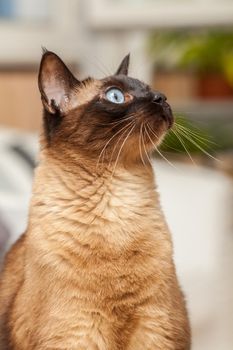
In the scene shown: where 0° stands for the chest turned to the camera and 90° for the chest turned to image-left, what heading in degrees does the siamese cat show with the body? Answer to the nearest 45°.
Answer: approximately 315°
